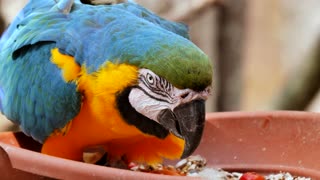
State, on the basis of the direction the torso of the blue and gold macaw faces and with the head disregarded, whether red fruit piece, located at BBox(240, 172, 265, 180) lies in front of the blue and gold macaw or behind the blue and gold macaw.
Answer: in front

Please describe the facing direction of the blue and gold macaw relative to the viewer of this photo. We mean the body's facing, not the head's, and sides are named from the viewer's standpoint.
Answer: facing the viewer and to the right of the viewer
